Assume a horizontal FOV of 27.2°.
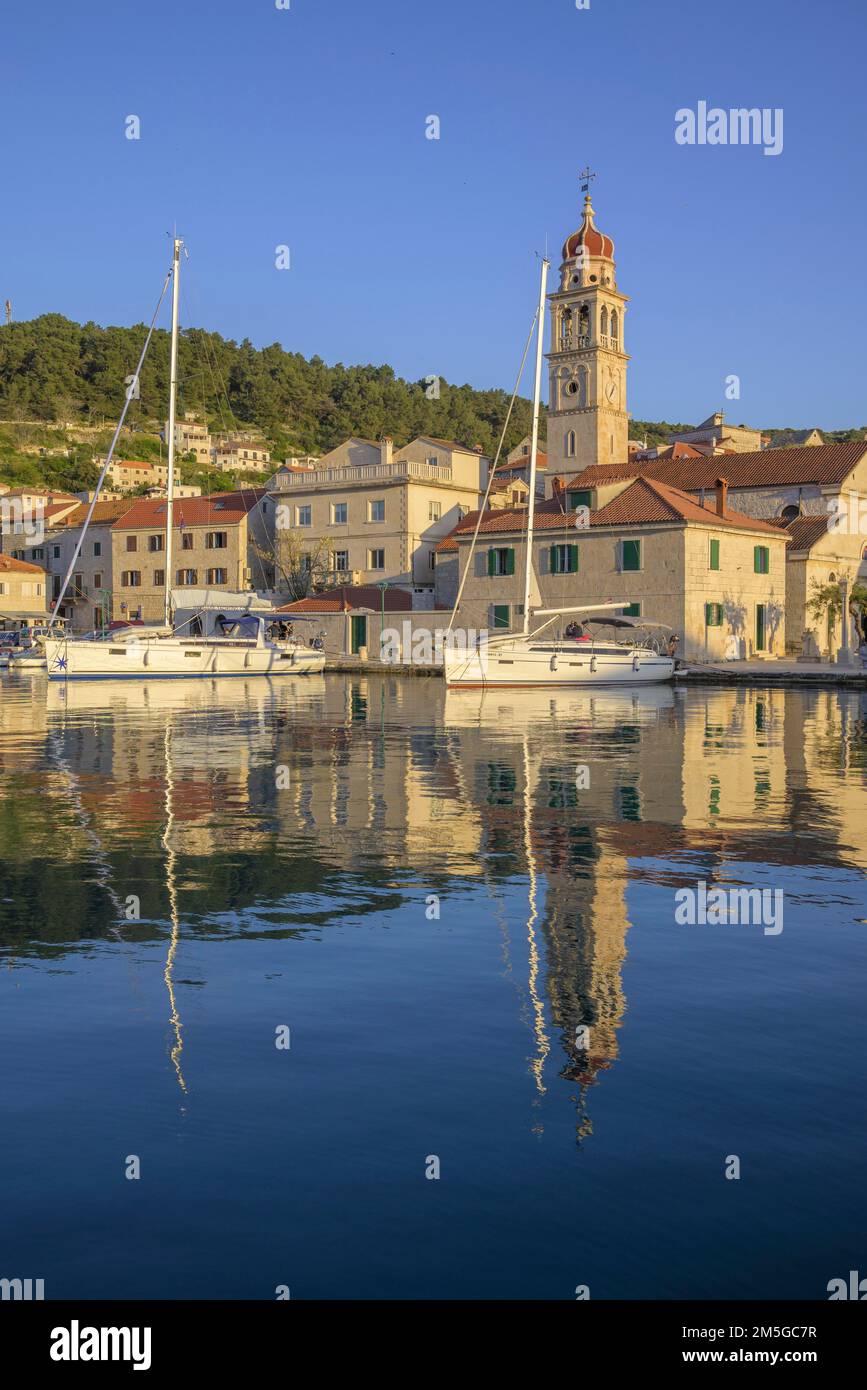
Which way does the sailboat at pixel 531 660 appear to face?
to the viewer's left
